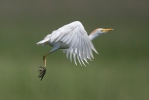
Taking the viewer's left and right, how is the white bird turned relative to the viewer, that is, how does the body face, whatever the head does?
facing to the right of the viewer
